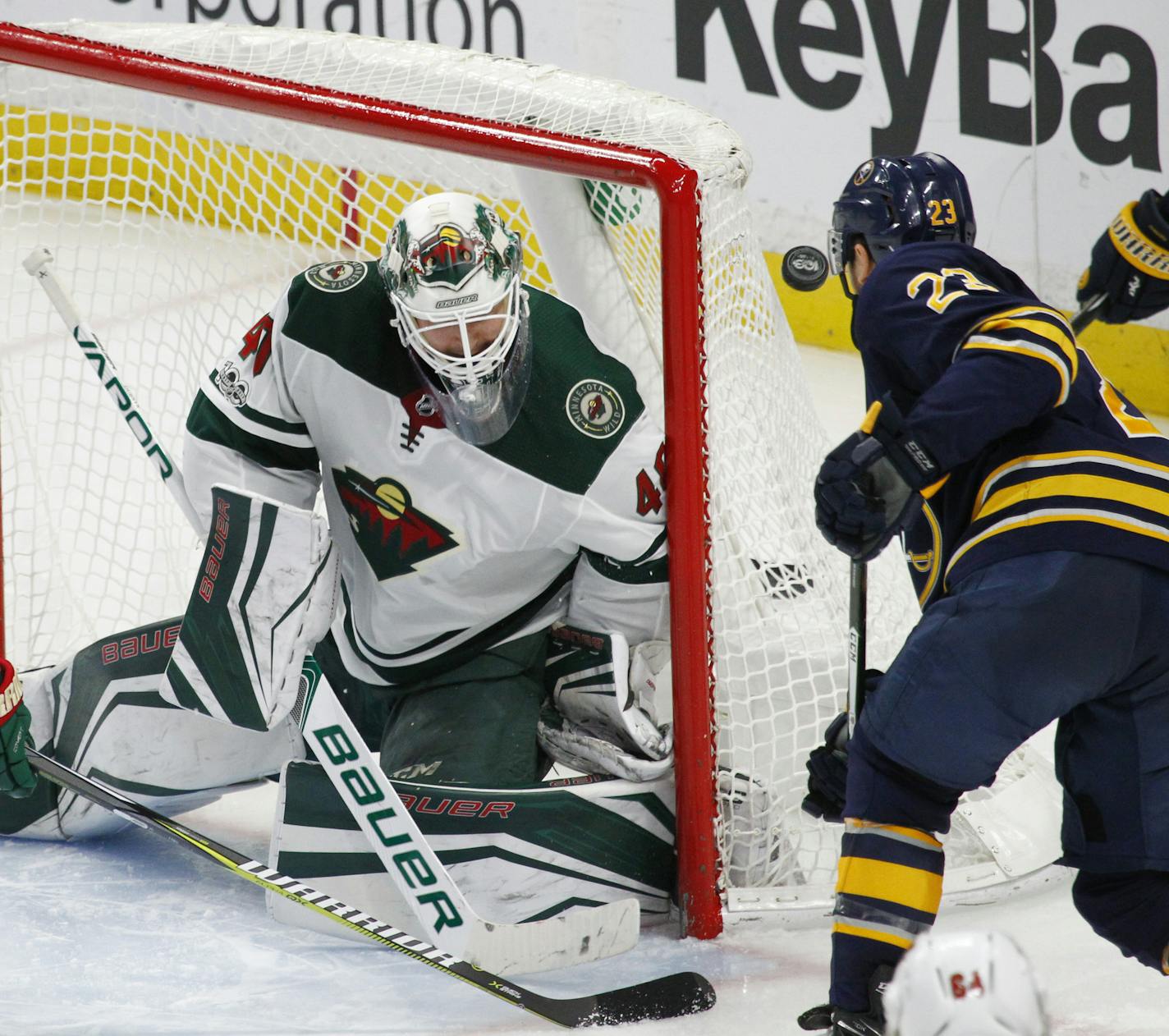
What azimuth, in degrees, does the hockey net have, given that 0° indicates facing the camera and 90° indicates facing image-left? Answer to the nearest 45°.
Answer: approximately 45°

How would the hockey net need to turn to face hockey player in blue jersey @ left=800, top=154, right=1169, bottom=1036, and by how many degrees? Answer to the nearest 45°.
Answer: approximately 90° to its left

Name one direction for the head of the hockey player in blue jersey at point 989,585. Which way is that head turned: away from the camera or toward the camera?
away from the camera
